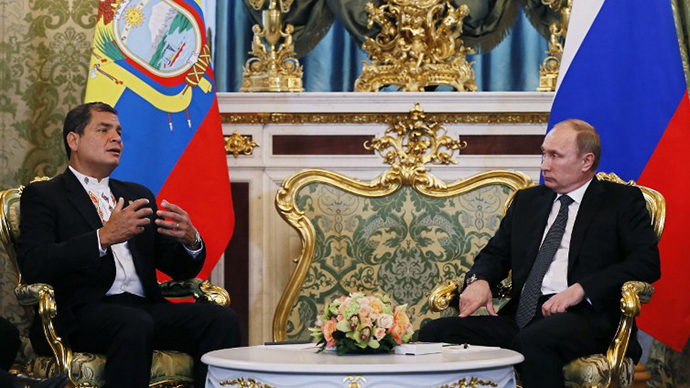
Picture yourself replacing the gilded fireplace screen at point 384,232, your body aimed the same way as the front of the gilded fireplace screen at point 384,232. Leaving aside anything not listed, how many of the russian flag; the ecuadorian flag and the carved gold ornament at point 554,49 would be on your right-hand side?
1

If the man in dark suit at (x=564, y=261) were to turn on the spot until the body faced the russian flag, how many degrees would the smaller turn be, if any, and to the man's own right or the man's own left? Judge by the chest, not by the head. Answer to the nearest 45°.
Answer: approximately 180°

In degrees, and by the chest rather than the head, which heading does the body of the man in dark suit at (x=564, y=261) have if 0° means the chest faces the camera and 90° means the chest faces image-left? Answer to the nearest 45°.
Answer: approximately 45°

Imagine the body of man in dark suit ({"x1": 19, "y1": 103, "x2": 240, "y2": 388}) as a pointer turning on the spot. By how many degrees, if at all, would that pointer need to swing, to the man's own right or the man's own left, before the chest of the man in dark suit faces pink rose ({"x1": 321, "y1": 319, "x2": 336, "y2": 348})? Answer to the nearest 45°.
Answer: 0° — they already face it

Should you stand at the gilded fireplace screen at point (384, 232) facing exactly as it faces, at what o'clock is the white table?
The white table is roughly at 12 o'clock from the gilded fireplace screen.

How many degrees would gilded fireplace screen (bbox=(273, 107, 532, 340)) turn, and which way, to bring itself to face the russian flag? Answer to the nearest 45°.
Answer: approximately 90° to its left

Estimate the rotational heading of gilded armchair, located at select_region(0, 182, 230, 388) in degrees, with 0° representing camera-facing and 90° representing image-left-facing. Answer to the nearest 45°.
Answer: approximately 315°

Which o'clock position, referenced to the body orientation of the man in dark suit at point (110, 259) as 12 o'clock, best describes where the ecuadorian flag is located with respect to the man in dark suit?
The ecuadorian flag is roughly at 8 o'clock from the man in dark suit.

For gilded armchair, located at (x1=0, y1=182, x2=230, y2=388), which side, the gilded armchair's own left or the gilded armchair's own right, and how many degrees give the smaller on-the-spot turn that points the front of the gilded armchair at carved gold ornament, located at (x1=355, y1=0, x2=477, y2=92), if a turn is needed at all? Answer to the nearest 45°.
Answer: approximately 90° to the gilded armchair's own left

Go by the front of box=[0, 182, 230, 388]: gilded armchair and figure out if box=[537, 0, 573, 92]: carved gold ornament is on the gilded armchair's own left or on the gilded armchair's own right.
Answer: on the gilded armchair's own left
